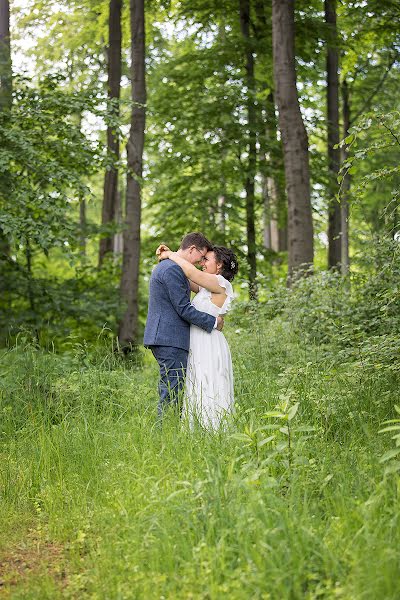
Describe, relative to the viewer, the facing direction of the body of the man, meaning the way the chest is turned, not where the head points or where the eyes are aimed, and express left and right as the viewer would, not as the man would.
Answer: facing to the right of the viewer

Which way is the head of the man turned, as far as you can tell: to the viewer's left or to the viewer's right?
to the viewer's right

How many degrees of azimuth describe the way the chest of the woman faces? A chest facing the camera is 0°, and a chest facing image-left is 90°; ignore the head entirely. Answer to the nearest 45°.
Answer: approximately 90°

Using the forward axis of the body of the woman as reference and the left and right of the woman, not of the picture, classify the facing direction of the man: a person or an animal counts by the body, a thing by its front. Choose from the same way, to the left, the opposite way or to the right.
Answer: the opposite way
